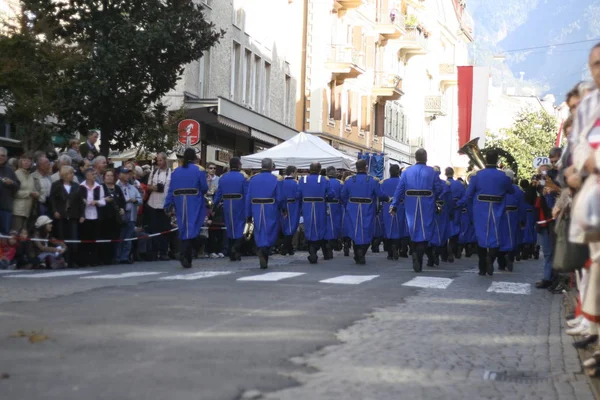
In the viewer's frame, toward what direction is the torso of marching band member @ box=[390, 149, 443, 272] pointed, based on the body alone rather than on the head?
away from the camera

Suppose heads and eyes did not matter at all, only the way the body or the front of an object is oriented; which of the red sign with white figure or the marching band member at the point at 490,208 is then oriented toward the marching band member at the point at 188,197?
the red sign with white figure

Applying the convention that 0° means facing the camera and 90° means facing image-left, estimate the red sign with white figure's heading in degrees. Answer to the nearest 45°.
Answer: approximately 0°

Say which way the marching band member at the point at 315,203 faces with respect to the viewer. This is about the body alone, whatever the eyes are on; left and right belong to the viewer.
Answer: facing away from the viewer

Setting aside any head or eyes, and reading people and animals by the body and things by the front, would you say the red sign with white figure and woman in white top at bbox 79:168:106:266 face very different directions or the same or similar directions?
same or similar directions

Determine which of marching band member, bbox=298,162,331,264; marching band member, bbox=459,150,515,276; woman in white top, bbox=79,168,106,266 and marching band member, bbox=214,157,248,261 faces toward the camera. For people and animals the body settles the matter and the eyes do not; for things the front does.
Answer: the woman in white top

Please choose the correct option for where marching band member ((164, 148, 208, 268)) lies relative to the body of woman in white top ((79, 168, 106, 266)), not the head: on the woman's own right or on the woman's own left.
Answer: on the woman's own left

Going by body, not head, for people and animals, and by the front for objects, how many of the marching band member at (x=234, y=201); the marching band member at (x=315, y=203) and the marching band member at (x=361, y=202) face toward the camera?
0

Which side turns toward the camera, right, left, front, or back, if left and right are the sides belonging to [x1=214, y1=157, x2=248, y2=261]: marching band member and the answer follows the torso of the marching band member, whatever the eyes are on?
back

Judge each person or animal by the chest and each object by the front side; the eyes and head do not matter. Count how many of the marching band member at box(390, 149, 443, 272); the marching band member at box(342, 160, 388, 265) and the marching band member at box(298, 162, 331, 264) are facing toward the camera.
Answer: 0

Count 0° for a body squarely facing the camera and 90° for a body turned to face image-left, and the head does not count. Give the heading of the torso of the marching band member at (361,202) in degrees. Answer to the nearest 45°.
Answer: approximately 180°

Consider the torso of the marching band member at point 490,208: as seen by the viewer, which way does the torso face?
away from the camera

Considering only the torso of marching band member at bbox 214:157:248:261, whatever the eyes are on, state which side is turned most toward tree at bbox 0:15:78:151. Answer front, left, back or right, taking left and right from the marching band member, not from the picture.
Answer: left

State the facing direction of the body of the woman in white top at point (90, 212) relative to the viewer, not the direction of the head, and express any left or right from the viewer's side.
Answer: facing the viewer
